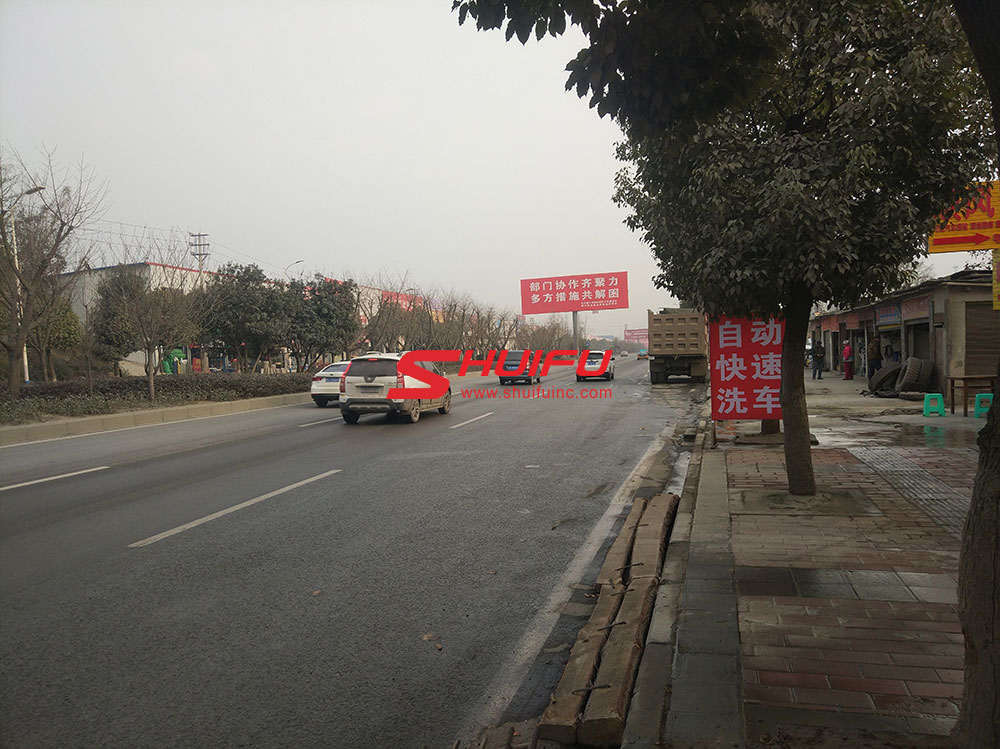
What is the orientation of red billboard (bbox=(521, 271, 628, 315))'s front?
toward the camera

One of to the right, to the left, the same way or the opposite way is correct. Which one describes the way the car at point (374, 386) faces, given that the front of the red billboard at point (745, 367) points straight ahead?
the opposite way

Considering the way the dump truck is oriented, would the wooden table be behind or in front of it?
behind

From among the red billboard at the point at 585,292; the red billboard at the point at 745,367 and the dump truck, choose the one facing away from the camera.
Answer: the dump truck

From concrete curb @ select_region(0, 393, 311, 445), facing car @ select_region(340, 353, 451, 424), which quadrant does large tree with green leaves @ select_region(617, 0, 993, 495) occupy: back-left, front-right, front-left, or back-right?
front-right

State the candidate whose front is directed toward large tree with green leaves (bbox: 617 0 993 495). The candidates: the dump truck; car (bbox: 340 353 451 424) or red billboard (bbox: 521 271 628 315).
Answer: the red billboard

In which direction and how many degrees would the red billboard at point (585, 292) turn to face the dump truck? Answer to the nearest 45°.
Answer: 0° — it already faces it

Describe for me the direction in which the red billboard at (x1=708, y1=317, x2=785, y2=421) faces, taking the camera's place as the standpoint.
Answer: facing the viewer

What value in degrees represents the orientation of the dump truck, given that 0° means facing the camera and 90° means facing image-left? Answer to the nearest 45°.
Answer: approximately 180°

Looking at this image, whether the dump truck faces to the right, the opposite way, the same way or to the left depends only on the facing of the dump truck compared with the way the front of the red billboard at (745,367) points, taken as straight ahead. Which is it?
the opposite way

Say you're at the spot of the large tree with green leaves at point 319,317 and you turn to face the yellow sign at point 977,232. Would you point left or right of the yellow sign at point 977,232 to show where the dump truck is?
left

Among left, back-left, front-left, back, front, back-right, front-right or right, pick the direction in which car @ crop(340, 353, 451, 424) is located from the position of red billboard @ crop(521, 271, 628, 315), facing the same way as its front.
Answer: front

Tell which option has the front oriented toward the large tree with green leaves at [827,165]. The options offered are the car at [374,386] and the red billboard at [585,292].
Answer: the red billboard

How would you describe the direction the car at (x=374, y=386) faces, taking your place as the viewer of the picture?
facing away from the viewer and to the right of the viewer

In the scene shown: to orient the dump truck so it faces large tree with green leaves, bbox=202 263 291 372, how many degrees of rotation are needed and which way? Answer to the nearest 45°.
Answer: approximately 90° to its left

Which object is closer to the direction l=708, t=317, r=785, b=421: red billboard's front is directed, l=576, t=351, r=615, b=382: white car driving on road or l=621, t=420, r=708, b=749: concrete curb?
the concrete curb

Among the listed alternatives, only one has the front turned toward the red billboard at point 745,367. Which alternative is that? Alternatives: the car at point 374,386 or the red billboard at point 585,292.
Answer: the red billboard at point 585,292

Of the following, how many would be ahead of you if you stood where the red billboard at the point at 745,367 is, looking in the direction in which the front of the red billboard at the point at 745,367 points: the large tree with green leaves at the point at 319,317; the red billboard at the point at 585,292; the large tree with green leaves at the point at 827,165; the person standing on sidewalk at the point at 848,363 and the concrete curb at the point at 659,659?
2
